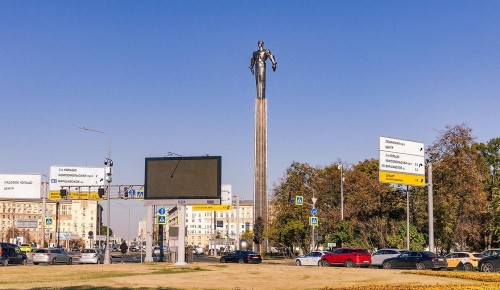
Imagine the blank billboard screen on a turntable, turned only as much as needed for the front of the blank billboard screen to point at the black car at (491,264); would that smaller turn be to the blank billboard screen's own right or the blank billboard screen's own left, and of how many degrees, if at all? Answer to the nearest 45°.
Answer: approximately 45° to the blank billboard screen's own left

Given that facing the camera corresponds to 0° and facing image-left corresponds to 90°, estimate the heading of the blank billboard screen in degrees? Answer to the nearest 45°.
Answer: approximately 0°

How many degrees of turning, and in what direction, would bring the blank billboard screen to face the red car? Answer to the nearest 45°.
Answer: approximately 90° to its left

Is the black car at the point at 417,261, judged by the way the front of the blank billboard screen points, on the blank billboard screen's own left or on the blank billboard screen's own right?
on the blank billboard screen's own left

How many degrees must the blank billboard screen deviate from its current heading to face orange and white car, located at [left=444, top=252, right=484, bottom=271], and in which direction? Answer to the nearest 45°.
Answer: approximately 90° to its left

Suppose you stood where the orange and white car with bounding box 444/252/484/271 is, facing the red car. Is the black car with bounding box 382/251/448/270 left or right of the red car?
left

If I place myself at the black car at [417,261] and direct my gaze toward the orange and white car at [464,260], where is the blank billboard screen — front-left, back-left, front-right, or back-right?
back-left
